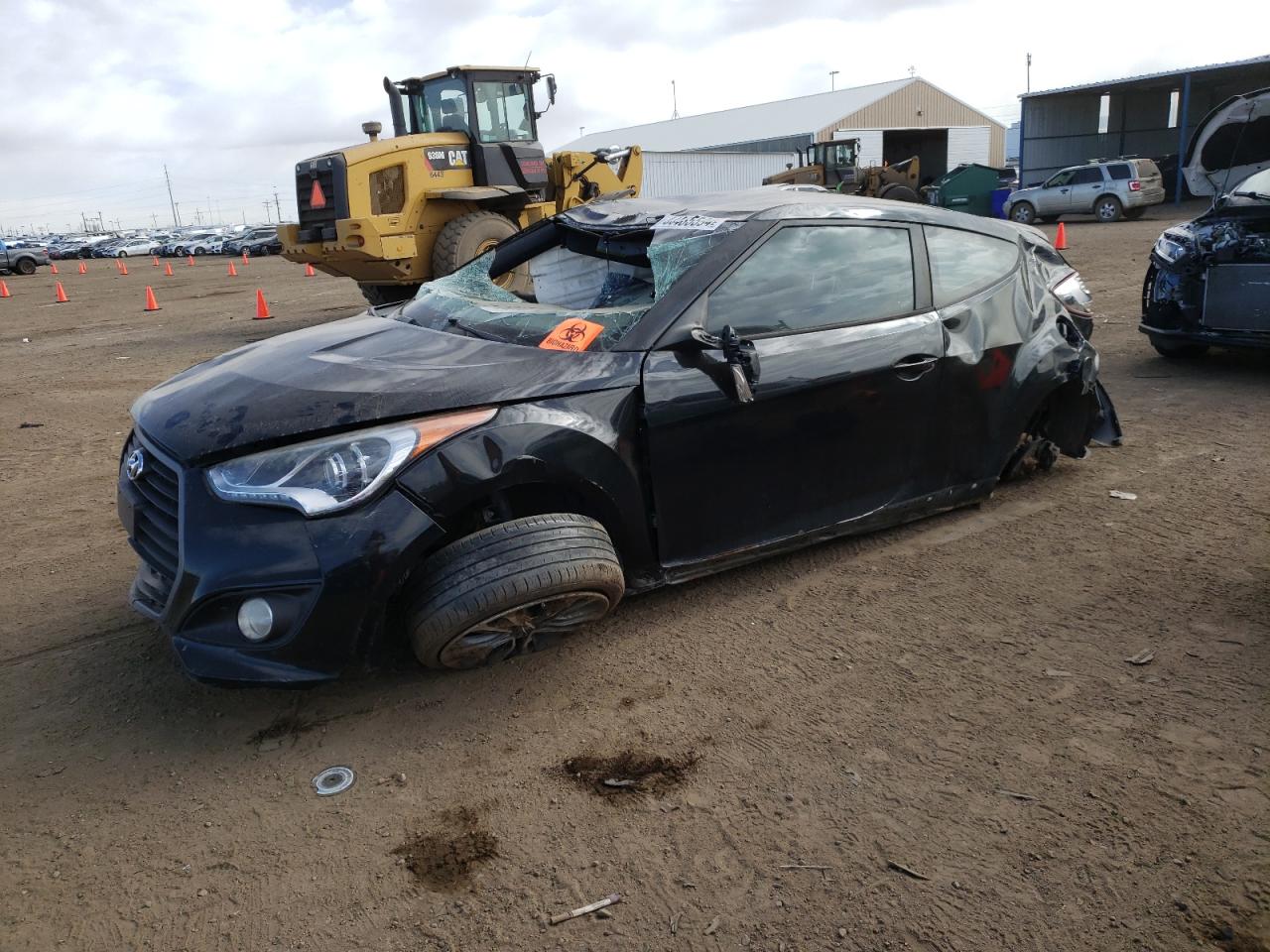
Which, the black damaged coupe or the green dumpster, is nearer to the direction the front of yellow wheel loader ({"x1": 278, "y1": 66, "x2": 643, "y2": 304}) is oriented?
the green dumpster

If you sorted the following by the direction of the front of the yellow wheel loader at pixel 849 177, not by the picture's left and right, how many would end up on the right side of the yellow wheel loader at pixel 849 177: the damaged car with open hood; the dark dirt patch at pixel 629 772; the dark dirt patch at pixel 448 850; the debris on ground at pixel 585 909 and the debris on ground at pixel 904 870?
5

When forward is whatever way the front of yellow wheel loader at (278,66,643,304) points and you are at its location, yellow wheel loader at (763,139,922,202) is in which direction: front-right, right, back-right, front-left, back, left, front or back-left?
front

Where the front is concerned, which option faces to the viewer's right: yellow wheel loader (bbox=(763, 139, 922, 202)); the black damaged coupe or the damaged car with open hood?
the yellow wheel loader

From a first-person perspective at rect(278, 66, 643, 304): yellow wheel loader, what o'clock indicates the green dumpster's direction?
The green dumpster is roughly at 12 o'clock from the yellow wheel loader.

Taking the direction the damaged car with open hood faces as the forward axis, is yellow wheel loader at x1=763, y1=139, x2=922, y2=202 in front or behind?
behind

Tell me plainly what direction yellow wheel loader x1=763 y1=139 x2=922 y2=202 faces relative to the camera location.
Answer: facing to the right of the viewer

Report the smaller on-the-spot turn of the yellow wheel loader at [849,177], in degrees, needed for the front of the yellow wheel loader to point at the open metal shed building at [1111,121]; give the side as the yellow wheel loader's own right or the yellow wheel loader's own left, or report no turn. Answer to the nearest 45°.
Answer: approximately 45° to the yellow wheel loader's own left

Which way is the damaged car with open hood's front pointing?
toward the camera

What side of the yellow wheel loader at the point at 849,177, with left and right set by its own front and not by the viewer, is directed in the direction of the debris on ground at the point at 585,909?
right

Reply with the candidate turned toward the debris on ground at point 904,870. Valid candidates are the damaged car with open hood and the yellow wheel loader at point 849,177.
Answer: the damaged car with open hood

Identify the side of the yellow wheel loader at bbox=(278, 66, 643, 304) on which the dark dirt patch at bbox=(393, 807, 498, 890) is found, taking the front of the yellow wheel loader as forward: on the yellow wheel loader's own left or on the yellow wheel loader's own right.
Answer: on the yellow wheel loader's own right

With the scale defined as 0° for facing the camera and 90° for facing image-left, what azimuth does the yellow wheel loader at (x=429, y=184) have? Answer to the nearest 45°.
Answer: approximately 225°

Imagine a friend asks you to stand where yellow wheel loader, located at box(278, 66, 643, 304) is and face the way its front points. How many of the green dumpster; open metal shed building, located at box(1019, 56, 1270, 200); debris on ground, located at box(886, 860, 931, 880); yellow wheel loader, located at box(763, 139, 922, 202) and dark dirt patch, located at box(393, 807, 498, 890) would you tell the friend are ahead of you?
3

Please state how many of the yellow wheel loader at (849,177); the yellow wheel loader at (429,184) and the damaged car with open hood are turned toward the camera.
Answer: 1

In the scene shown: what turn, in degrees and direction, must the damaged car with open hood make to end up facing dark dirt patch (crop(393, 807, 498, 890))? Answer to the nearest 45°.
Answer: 0° — it already faces it

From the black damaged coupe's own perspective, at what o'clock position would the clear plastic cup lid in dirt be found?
The clear plastic cup lid in dirt is roughly at 12 o'clock from the black damaged coupe.

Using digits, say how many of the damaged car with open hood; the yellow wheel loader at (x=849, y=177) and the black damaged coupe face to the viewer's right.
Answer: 1

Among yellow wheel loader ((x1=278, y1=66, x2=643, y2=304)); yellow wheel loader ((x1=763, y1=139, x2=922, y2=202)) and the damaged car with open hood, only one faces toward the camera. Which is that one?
the damaged car with open hood
